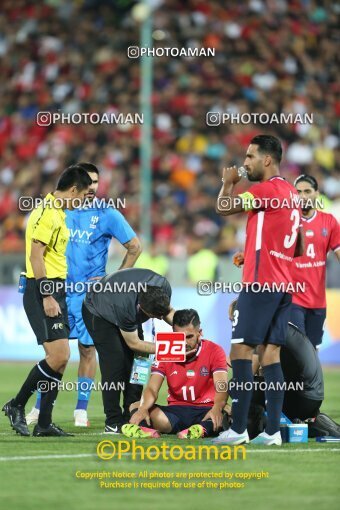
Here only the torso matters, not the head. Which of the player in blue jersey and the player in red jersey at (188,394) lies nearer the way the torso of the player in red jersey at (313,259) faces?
the player in red jersey

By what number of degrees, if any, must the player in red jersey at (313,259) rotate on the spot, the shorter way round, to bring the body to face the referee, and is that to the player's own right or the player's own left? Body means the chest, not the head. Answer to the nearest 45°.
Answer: approximately 45° to the player's own right

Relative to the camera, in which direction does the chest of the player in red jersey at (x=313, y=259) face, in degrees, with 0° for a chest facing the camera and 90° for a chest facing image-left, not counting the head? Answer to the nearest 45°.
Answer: approximately 0°

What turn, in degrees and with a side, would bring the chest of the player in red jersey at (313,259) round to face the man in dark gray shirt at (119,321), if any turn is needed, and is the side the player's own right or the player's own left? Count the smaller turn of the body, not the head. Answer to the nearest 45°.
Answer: approximately 45° to the player's own right

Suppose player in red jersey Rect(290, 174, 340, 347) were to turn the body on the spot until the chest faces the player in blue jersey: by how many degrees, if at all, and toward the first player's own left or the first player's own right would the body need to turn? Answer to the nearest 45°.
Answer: approximately 90° to the first player's own right

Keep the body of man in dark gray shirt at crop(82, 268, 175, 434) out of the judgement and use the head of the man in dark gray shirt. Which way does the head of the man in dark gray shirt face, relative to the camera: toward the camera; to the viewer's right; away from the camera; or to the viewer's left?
to the viewer's right
